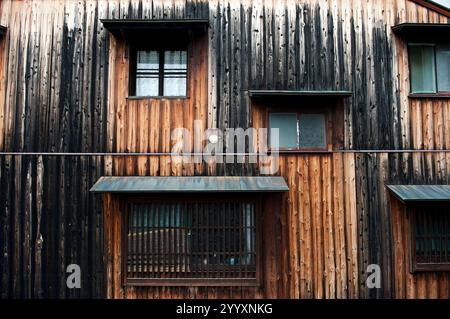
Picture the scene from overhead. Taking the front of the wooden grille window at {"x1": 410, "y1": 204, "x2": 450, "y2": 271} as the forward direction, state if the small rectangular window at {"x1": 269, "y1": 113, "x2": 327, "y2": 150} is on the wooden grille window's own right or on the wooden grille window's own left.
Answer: on the wooden grille window's own right

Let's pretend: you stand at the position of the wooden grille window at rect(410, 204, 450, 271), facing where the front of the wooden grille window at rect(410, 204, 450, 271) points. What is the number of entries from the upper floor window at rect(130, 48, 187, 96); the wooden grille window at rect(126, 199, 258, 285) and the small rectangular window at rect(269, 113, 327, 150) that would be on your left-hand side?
0

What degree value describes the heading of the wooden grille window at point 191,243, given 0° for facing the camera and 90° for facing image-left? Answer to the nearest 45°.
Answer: approximately 0°

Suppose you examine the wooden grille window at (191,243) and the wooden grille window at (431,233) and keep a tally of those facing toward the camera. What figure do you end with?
2

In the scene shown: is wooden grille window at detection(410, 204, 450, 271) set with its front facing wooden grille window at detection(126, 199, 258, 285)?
no

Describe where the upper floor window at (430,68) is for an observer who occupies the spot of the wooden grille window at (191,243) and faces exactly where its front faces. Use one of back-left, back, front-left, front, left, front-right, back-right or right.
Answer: left

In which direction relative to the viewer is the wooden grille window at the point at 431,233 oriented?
toward the camera

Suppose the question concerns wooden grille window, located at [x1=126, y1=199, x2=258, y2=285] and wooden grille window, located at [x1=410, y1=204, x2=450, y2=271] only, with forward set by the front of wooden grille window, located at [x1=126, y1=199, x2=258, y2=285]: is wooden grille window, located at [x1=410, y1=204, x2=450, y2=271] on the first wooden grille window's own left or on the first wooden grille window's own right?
on the first wooden grille window's own left
